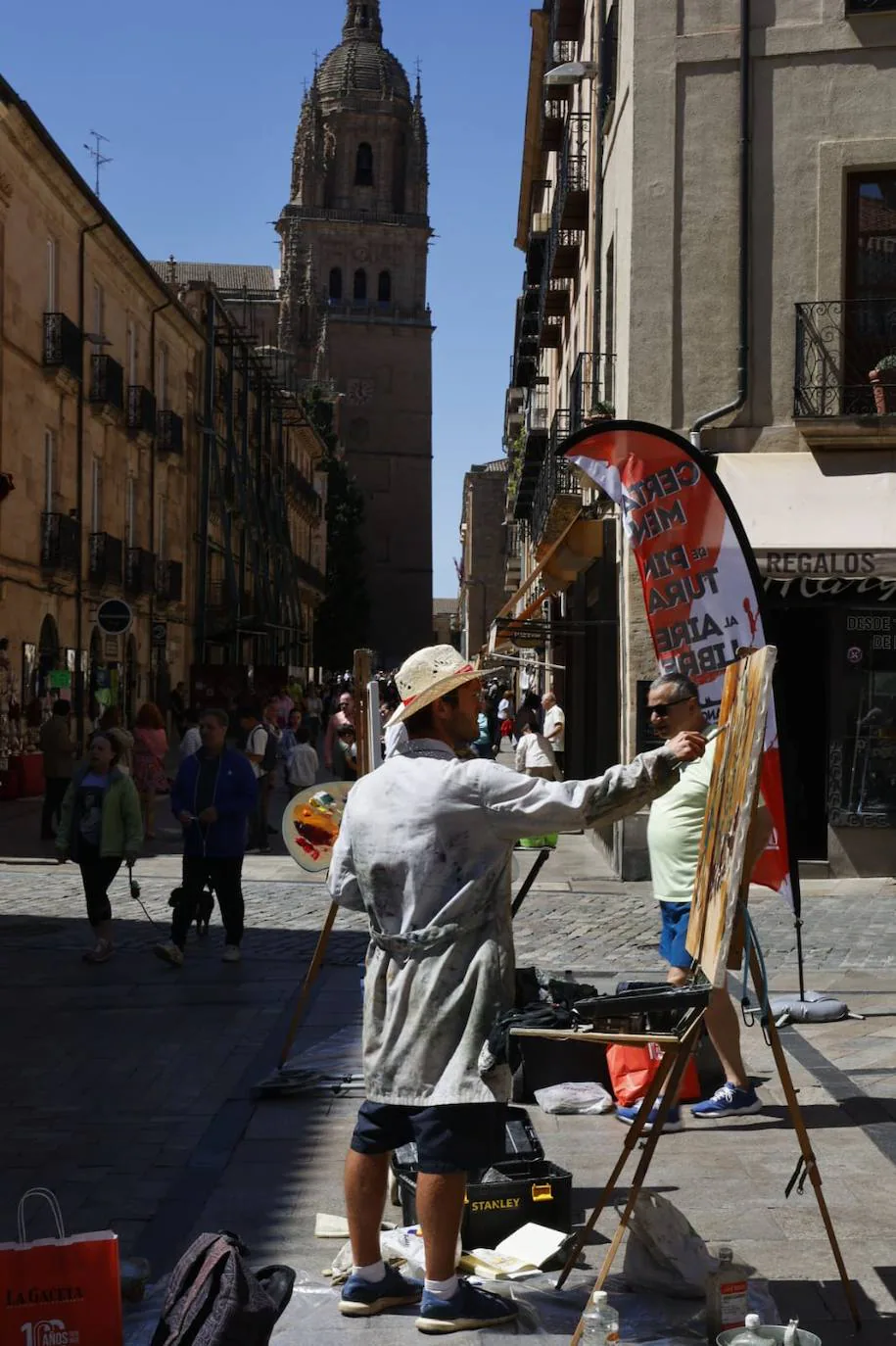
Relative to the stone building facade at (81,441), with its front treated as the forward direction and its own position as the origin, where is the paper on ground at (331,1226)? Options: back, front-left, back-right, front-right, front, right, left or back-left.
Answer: front-right

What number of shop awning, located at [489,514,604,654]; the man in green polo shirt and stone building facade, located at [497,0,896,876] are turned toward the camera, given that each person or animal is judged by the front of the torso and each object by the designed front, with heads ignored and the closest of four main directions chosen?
1

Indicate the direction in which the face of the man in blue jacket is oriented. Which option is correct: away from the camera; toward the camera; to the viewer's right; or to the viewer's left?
toward the camera

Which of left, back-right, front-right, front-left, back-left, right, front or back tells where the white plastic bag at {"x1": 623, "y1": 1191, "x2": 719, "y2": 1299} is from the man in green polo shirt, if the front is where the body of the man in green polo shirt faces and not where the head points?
left

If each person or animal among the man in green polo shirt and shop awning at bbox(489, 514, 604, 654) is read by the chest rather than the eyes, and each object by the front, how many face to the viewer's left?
2

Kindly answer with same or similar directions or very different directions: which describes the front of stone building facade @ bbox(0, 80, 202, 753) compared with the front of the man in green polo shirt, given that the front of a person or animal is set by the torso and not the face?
very different directions

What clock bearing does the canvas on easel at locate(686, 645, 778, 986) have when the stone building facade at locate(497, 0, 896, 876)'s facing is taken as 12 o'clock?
The canvas on easel is roughly at 12 o'clock from the stone building facade.

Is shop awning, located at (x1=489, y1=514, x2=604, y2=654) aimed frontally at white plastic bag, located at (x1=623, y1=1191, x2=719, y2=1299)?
no

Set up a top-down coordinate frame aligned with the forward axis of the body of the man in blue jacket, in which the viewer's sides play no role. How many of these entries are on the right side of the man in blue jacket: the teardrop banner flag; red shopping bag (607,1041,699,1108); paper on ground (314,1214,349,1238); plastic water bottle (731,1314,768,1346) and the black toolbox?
0

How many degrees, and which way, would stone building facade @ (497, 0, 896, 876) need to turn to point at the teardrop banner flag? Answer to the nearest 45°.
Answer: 0° — it already faces it

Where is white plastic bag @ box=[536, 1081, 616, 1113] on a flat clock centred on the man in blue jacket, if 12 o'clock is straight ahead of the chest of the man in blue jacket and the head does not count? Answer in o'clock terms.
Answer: The white plastic bag is roughly at 10 o'clock from the man in blue jacket.

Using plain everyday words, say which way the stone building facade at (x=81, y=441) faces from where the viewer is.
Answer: facing the viewer and to the right of the viewer

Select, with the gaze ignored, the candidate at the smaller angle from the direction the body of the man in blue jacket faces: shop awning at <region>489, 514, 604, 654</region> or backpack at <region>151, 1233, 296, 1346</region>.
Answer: the backpack

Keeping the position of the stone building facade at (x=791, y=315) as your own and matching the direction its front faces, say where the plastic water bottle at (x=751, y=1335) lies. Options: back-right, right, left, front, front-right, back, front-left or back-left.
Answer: front
